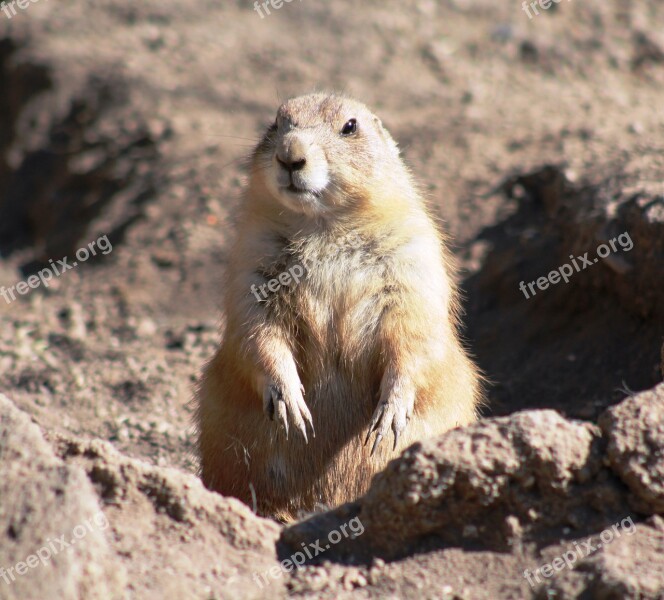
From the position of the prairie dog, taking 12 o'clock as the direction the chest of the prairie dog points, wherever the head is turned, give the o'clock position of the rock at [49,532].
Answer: The rock is roughly at 1 o'clock from the prairie dog.

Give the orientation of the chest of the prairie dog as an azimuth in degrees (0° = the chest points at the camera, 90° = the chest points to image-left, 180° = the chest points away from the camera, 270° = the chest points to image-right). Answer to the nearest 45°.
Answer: approximately 0°

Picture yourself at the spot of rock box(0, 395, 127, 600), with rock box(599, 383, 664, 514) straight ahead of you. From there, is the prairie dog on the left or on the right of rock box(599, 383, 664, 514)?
left

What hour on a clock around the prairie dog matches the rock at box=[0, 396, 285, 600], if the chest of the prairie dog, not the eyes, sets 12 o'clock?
The rock is roughly at 1 o'clock from the prairie dog.

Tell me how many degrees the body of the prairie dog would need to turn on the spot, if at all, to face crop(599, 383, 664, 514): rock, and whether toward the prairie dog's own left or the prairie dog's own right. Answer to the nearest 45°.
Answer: approximately 45° to the prairie dog's own left
